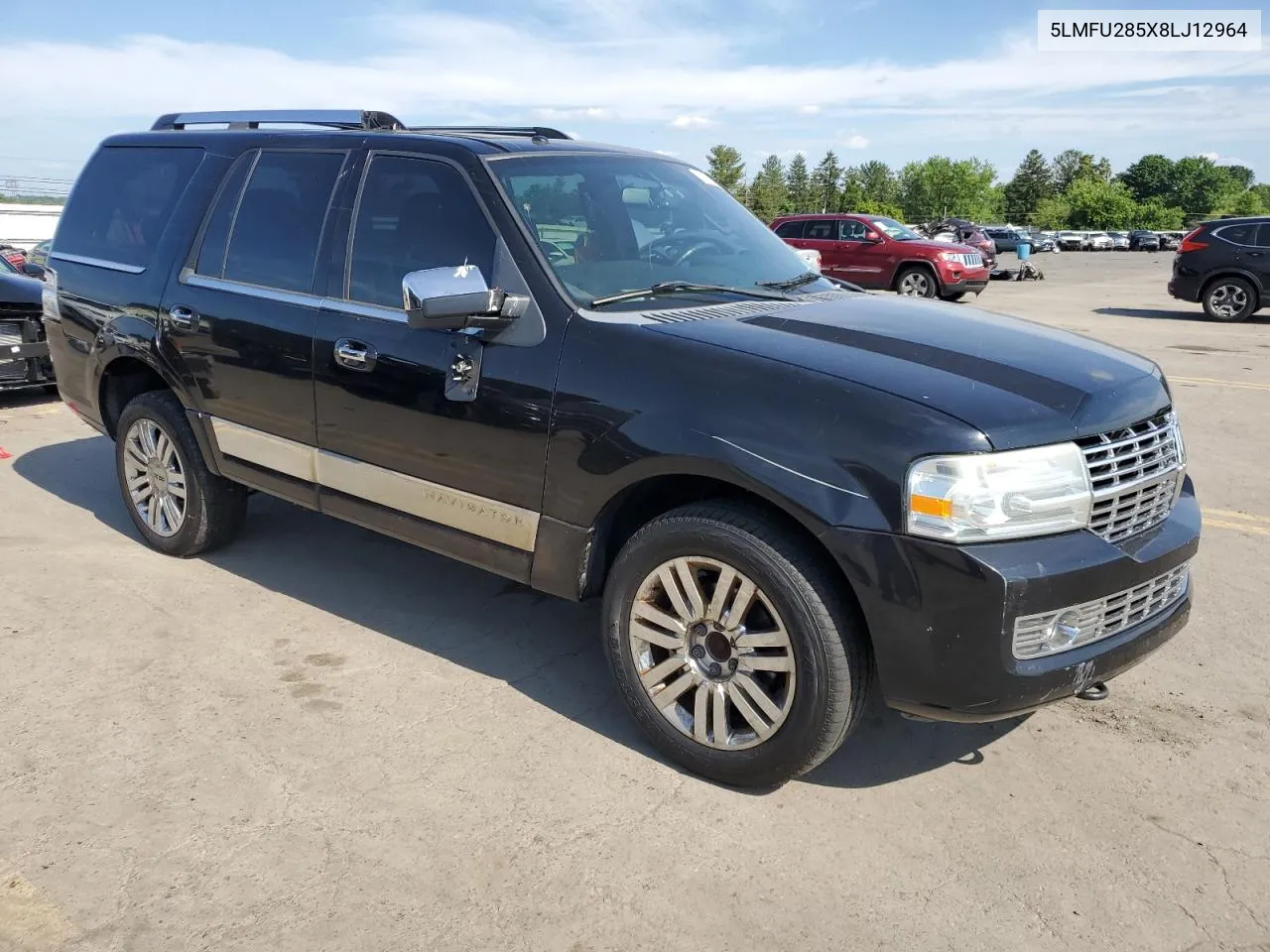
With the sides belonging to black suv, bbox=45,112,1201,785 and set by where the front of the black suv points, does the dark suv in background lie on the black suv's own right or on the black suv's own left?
on the black suv's own left

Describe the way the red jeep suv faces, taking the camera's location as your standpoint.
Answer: facing the viewer and to the right of the viewer

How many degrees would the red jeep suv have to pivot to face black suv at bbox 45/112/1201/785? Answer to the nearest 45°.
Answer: approximately 45° to its right

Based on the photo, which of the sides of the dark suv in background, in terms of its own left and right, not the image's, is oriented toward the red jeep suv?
back

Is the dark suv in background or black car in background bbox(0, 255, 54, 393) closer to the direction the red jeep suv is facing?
the dark suv in background

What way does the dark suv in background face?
to the viewer's right

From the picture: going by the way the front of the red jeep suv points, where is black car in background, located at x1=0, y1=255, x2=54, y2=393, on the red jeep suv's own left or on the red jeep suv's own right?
on the red jeep suv's own right

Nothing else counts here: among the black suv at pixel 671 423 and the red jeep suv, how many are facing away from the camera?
0

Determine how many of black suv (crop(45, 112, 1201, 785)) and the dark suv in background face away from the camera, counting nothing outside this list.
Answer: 0

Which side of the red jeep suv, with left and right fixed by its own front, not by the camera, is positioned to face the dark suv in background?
front

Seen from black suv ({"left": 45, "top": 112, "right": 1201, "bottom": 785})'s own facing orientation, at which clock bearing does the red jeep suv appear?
The red jeep suv is roughly at 8 o'clock from the black suv.

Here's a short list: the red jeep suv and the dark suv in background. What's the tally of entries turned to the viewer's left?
0

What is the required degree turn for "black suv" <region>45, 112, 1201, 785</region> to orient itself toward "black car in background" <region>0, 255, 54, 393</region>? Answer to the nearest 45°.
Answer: approximately 180°
